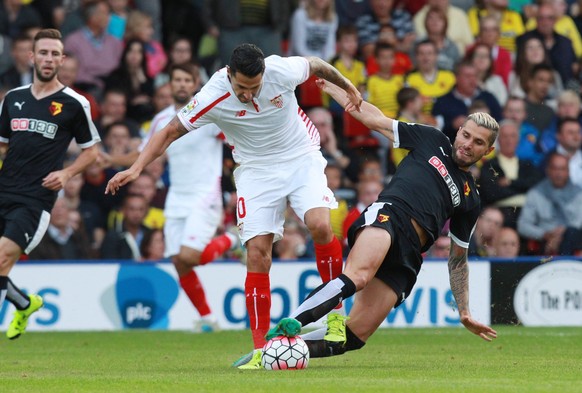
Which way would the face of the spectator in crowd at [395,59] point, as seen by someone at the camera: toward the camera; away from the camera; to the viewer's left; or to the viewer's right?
toward the camera

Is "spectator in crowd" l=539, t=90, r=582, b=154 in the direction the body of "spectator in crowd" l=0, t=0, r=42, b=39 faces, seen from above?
no

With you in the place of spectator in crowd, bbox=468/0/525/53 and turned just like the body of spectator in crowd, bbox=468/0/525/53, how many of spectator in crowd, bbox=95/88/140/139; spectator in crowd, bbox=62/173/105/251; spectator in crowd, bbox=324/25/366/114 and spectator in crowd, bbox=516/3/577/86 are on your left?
1

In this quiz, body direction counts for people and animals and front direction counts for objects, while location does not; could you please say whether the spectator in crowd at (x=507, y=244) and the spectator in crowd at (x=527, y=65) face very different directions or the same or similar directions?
same or similar directions

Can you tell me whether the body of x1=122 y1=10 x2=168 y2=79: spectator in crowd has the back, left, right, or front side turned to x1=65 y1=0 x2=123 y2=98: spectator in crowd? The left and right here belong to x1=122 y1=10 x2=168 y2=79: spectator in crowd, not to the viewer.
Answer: right

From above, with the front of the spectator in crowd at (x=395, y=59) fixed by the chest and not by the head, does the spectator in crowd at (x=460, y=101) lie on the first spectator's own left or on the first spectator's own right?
on the first spectator's own left

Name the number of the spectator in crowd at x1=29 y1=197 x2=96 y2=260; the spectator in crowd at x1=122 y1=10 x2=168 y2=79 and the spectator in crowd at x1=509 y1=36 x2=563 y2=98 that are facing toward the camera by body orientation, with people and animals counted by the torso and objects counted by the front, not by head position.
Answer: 3

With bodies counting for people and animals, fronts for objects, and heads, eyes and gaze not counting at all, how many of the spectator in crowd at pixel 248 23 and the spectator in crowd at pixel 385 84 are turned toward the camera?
2

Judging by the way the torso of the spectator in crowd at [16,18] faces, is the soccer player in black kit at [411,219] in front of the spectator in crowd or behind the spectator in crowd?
in front

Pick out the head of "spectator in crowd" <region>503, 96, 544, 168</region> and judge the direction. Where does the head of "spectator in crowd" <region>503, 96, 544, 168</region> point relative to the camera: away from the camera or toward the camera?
toward the camera

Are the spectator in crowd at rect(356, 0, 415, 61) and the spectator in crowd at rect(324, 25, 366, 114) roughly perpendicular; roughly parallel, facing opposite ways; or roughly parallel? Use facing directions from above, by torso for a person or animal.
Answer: roughly parallel

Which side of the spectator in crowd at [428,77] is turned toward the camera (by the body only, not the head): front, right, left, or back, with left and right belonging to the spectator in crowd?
front

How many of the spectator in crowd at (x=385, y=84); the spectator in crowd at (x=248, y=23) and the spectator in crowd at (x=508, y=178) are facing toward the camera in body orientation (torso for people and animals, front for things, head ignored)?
3

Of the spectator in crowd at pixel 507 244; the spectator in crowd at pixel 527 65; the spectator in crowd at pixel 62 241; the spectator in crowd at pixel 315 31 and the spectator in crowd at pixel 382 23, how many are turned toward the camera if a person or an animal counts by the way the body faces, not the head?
5

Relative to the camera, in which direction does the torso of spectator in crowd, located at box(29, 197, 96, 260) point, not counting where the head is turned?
toward the camera

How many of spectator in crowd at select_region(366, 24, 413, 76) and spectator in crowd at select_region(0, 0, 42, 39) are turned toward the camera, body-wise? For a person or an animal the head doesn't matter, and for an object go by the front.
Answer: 2

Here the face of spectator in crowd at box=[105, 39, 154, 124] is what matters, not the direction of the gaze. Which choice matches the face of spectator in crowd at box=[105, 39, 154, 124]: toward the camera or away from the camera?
toward the camera

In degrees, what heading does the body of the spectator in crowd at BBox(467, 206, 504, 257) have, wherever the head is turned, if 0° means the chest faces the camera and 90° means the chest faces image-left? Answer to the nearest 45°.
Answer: approximately 0°

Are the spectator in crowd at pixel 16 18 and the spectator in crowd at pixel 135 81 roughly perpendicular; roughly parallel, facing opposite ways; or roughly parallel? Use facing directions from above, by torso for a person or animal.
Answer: roughly parallel

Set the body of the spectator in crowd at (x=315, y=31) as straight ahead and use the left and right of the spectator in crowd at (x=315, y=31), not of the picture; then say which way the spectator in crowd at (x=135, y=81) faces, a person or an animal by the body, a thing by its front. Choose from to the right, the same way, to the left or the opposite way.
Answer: the same way

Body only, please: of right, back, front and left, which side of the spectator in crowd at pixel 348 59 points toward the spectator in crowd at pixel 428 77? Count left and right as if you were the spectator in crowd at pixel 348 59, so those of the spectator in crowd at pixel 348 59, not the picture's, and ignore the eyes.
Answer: left
